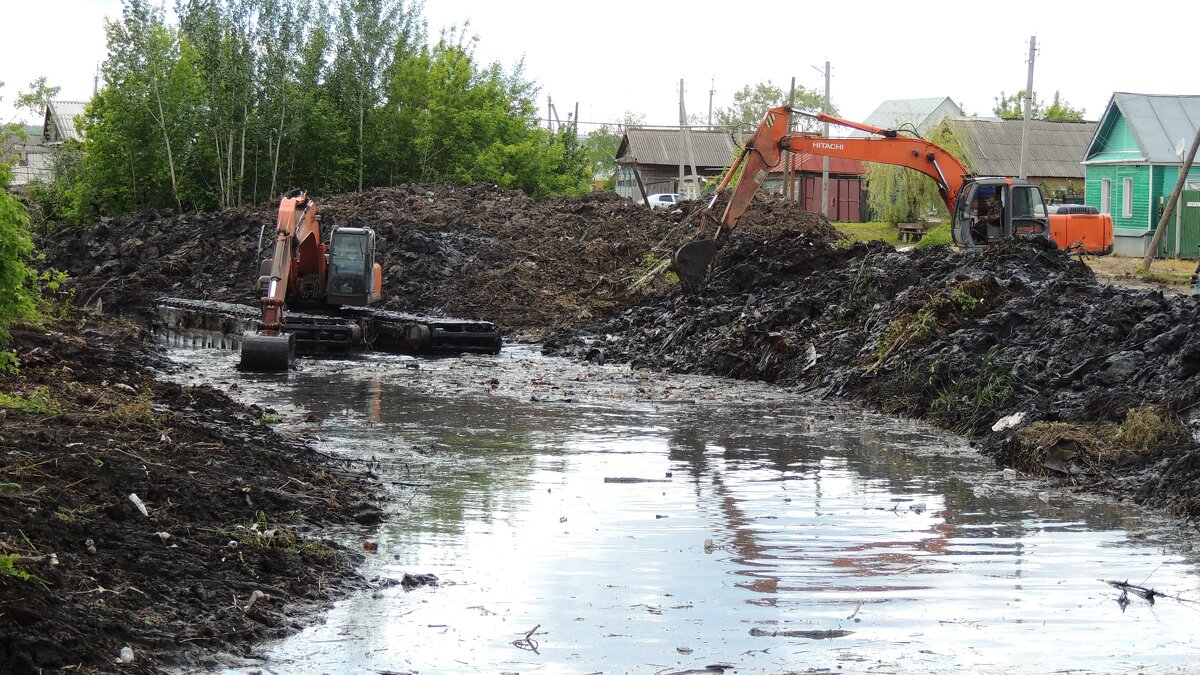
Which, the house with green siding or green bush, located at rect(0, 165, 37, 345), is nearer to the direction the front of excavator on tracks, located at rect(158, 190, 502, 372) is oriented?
the green bush

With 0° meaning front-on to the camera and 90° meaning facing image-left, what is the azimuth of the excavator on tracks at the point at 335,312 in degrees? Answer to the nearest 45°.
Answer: approximately 0°

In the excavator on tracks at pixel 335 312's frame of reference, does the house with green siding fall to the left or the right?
on its left

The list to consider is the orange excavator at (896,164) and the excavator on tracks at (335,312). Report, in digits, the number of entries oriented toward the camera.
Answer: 1

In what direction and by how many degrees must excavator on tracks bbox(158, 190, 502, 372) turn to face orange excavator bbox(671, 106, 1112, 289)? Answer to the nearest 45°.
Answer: approximately 90° to its left

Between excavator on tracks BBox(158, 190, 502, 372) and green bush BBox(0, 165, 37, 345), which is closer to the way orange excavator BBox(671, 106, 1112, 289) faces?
the excavator on tracks

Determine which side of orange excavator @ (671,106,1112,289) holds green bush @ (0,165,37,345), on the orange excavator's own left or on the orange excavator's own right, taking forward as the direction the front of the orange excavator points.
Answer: on the orange excavator's own left

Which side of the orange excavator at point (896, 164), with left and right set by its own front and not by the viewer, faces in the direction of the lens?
left
